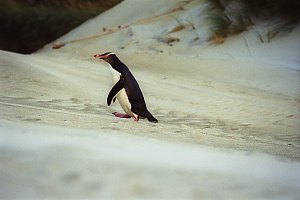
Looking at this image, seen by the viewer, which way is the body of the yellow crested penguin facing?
to the viewer's left
